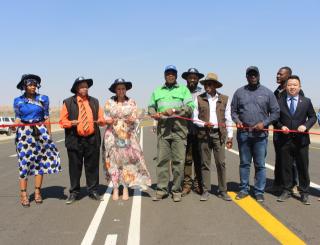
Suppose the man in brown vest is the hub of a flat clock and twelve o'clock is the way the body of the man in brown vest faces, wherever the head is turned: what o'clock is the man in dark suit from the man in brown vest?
The man in dark suit is roughly at 9 o'clock from the man in brown vest.

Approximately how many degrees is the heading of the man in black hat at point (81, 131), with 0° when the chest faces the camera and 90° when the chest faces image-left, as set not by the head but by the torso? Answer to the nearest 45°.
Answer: approximately 0°

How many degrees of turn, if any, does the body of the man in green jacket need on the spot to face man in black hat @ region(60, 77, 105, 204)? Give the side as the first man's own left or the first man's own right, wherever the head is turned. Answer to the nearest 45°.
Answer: approximately 90° to the first man's own right

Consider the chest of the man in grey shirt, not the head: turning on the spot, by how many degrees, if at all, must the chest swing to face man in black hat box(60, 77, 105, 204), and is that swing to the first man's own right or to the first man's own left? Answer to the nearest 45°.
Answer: approximately 90° to the first man's own right

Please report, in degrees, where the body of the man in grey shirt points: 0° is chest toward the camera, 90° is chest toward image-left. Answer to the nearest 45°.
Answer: approximately 0°

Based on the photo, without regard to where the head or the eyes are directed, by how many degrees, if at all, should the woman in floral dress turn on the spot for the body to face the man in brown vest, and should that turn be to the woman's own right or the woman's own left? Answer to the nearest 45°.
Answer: approximately 90° to the woman's own left

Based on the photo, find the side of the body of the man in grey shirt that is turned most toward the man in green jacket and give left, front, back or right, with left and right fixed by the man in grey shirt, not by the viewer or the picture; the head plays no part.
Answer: right
